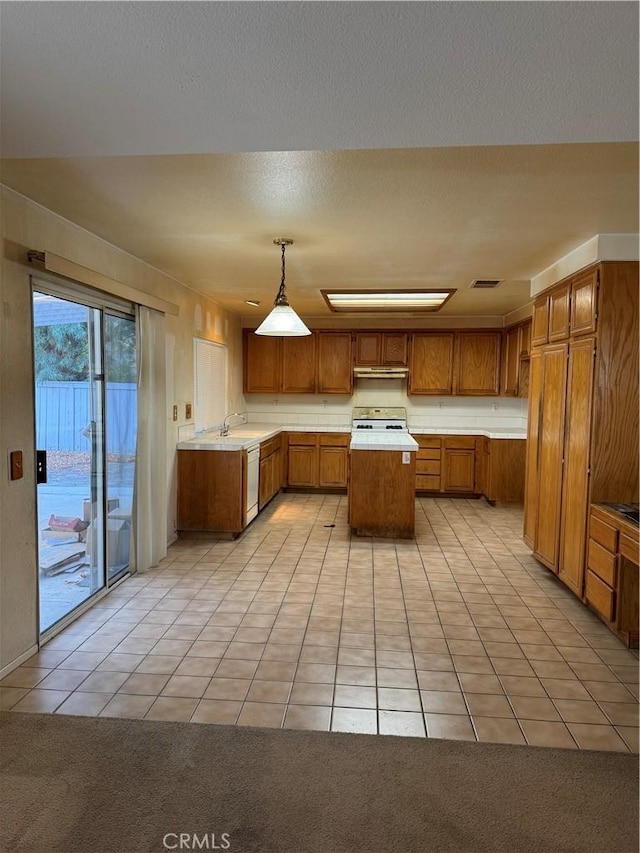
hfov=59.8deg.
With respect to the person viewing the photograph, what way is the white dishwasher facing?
facing to the right of the viewer

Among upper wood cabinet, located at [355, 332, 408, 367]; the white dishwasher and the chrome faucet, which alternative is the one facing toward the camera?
the upper wood cabinet

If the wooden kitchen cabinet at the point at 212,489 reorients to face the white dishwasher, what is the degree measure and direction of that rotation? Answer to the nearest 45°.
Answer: approximately 45° to its left

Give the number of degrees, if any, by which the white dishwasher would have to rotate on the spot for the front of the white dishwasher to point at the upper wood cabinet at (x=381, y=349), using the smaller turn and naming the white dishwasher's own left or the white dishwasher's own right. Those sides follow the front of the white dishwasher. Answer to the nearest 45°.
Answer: approximately 45° to the white dishwasher's own left

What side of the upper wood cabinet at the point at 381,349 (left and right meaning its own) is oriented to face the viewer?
front

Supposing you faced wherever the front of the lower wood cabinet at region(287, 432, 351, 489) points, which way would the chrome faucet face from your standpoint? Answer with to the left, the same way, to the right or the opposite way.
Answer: to the left

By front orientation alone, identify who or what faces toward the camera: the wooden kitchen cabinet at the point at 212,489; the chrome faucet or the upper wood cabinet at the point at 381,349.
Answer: the upper wood cabinet

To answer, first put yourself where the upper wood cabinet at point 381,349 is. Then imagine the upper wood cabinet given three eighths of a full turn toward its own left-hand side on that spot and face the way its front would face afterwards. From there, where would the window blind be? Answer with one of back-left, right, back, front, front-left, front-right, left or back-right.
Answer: back

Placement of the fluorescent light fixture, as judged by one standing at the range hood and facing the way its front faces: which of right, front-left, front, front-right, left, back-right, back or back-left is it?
front

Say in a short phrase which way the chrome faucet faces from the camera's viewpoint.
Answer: facing to the right of the viewer

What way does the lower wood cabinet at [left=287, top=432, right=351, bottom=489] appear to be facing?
toward the camera

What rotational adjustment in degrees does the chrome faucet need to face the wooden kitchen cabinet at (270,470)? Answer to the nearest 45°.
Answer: approximately 45° to its right

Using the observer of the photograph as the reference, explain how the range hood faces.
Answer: facing the viewer
